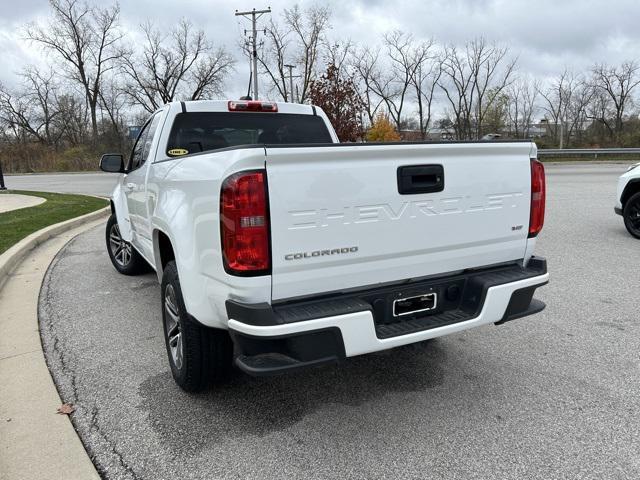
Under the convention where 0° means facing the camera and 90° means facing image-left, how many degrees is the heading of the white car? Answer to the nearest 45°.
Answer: approximately 90°

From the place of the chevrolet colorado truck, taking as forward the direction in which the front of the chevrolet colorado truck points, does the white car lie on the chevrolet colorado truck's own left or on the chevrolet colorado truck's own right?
on the chevrolet colorado truck's own right

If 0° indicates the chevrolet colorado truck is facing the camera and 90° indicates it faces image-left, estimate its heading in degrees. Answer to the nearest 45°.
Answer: approximately 135°

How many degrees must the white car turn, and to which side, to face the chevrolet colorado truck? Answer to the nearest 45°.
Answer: approximately 90° to its left

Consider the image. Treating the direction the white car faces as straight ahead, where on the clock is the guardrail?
The guardrail is roughly at 3 o'clock from the white car.

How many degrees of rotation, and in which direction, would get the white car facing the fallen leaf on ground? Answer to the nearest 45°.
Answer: approximately 90° to its left
